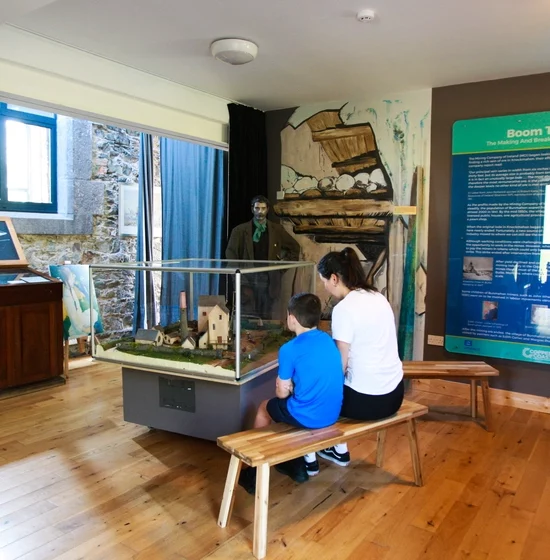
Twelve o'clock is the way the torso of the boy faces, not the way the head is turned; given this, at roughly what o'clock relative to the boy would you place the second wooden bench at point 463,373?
The second wooden bench is roughly at 3 o'clock from the boy.

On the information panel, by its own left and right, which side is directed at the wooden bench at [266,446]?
front

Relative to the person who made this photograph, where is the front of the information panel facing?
facing the viewer and to the left of the viewer

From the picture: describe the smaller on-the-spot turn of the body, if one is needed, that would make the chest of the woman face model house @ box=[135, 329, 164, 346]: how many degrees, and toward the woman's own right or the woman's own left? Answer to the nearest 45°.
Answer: approximately 45° to the woman's own left

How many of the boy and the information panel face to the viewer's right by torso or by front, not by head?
0

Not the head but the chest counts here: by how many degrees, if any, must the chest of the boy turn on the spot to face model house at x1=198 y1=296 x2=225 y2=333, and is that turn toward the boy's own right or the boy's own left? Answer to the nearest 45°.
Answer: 0° — they already face it

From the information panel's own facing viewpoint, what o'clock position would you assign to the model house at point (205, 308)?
The model house is roughly at 2 o'clock from the information panel.

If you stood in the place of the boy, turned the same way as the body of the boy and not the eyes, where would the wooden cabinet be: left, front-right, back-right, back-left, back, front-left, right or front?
front

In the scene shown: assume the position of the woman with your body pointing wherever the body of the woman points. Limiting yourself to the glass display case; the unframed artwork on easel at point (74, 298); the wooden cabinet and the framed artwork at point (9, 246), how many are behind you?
0

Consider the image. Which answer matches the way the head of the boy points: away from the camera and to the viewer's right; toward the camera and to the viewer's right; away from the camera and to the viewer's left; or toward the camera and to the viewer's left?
away from the camera and to the viewer's left

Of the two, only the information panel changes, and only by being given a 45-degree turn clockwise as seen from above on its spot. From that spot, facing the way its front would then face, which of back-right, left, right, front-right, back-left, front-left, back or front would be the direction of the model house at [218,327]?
front-left

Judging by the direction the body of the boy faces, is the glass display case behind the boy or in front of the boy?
in front

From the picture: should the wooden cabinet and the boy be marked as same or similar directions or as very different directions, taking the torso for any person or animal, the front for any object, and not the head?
very different directions

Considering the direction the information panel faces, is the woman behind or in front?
in front

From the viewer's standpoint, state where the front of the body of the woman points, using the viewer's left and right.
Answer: facing away from the viewer and to the left of the viewer

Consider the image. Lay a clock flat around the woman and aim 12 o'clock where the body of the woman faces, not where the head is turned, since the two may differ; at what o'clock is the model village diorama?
The model village diorama is roughly at 11 o'clock from the woman.

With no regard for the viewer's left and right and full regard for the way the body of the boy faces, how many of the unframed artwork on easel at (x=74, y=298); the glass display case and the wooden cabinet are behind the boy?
0

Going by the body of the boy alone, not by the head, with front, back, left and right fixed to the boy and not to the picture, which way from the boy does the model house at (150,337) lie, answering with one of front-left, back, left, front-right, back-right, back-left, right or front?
front

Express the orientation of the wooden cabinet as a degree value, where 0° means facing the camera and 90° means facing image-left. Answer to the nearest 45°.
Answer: approximately 315°
